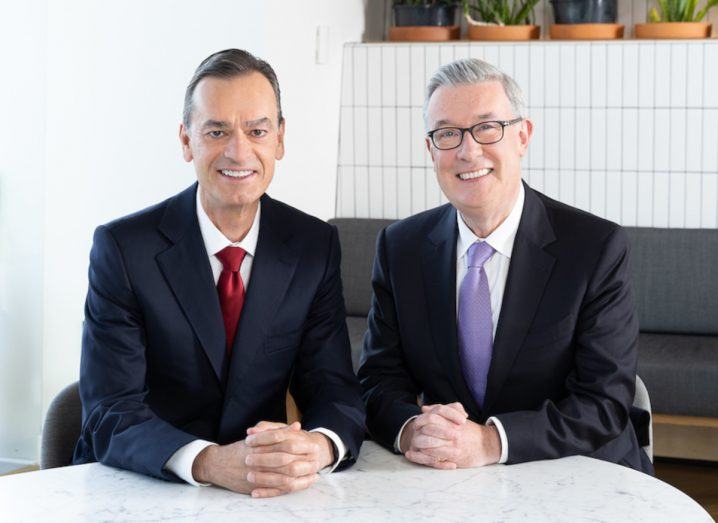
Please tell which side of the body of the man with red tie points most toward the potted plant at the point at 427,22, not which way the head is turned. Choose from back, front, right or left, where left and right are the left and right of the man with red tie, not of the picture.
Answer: back

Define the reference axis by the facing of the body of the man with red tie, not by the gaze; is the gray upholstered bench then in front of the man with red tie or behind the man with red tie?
behind

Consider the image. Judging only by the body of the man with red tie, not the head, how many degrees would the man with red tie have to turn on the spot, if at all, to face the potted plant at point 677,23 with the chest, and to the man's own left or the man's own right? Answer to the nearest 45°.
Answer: approximately 135° to the man's own left

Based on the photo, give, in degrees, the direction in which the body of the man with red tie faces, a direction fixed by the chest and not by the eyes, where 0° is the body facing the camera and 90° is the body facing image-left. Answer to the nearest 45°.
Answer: approximately 0°

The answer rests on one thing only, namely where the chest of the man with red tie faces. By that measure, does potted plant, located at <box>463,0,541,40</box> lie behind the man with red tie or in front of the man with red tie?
behind
